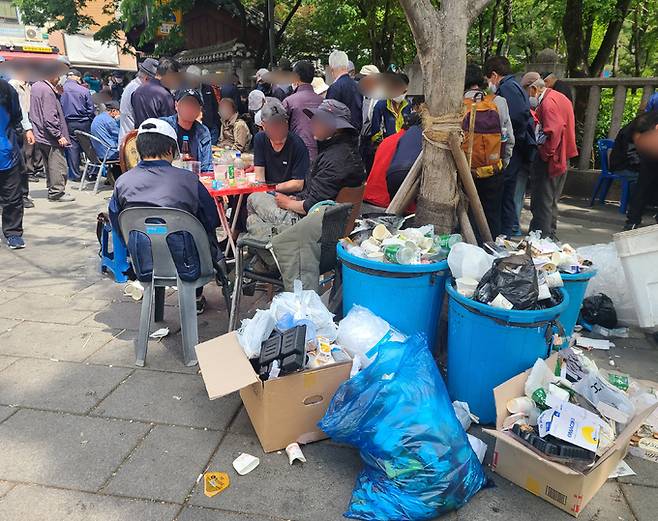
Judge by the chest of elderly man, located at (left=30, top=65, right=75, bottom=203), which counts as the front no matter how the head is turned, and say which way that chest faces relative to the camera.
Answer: to the viewer's right

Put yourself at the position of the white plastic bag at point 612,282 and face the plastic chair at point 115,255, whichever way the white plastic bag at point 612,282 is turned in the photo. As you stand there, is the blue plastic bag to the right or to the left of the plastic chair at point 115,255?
left

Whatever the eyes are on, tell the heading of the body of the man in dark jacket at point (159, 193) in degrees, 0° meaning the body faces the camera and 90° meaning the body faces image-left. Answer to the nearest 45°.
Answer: approximately 180°

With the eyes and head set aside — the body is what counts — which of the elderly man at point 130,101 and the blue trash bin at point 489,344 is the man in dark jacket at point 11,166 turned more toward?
the blue trash bin
